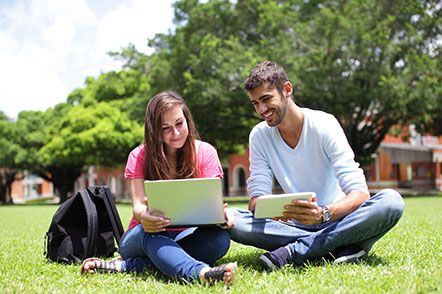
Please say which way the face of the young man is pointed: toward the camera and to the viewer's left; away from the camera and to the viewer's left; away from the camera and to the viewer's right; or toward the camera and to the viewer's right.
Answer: toward the camera and to the viewer's left

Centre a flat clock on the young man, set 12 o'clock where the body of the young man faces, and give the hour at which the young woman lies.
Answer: The young woman is roughly at 1 o'clock from the young man.

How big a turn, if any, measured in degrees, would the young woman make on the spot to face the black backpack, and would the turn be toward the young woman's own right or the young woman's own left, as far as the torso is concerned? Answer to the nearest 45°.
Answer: approximately 135° to the young woman's own right

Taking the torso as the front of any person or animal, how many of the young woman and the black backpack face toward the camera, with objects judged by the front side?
1

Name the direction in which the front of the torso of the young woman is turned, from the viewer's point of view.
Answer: toward the camera

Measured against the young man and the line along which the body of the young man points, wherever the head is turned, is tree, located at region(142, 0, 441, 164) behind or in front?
behind

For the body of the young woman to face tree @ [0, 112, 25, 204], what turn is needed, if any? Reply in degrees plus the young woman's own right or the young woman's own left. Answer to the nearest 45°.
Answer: approximately 180°

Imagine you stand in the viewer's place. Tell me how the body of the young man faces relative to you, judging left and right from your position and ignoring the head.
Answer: facing the viewer and to the left of the viewer

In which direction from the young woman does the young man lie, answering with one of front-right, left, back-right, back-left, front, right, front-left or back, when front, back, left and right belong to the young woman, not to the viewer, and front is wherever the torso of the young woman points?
left

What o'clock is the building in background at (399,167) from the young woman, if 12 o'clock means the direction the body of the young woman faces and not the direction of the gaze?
The building in background is roughly at 7 o'clock from the young woman.

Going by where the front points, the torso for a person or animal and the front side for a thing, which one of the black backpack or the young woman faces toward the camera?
the young woman
